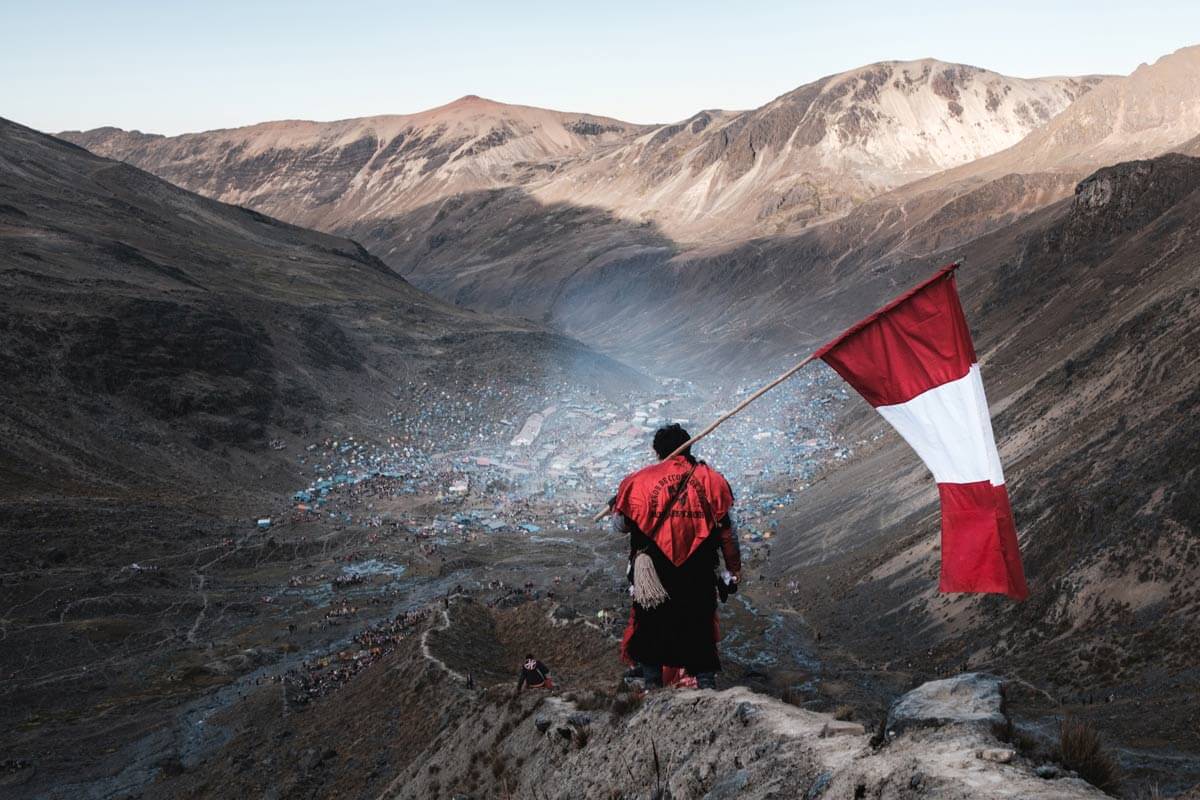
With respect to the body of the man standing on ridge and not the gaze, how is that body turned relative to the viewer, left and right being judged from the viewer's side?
facing away from the viewer

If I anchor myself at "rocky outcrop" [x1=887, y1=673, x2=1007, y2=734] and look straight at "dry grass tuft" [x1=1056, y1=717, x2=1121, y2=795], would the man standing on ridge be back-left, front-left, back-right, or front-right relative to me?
back-right

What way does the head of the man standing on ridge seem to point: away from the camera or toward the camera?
away from the camera

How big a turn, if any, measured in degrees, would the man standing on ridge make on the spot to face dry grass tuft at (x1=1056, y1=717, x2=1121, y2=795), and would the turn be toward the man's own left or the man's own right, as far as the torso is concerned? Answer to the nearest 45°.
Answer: approximately 135° to the man's own right

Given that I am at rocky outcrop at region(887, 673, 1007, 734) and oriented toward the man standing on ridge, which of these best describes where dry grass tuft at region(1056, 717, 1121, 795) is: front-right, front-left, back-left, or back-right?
back-left

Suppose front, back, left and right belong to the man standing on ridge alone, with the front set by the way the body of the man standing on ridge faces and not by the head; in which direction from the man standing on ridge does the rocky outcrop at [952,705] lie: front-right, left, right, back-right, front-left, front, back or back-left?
back-right
